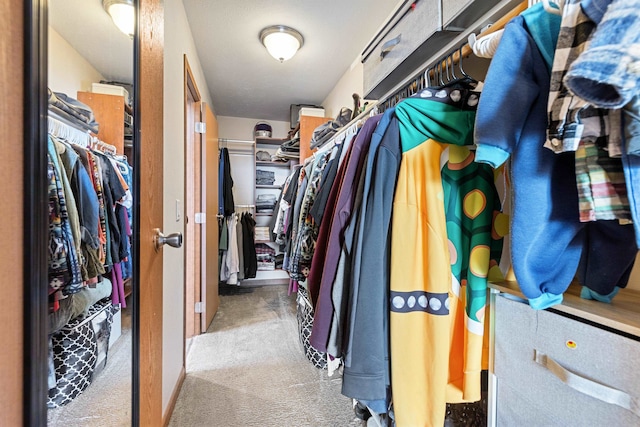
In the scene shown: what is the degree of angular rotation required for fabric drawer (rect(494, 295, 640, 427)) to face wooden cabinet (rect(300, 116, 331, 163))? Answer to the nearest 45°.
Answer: approximately 90° to its right

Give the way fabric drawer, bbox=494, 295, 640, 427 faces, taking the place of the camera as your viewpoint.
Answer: facing the viewer and to the left of the viewer

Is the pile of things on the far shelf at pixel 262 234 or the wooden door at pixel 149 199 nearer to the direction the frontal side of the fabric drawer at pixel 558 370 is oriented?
the wooden door

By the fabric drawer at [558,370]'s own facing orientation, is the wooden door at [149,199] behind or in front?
in front

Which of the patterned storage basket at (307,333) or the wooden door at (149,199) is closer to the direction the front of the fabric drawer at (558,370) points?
the wooden door

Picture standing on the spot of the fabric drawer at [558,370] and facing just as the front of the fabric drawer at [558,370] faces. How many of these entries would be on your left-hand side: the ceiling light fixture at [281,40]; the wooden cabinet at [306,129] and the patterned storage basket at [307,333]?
0

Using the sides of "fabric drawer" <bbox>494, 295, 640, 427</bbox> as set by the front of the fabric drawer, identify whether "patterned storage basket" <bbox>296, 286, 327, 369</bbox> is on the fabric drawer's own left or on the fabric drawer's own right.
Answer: on the fabric drawer's own right
